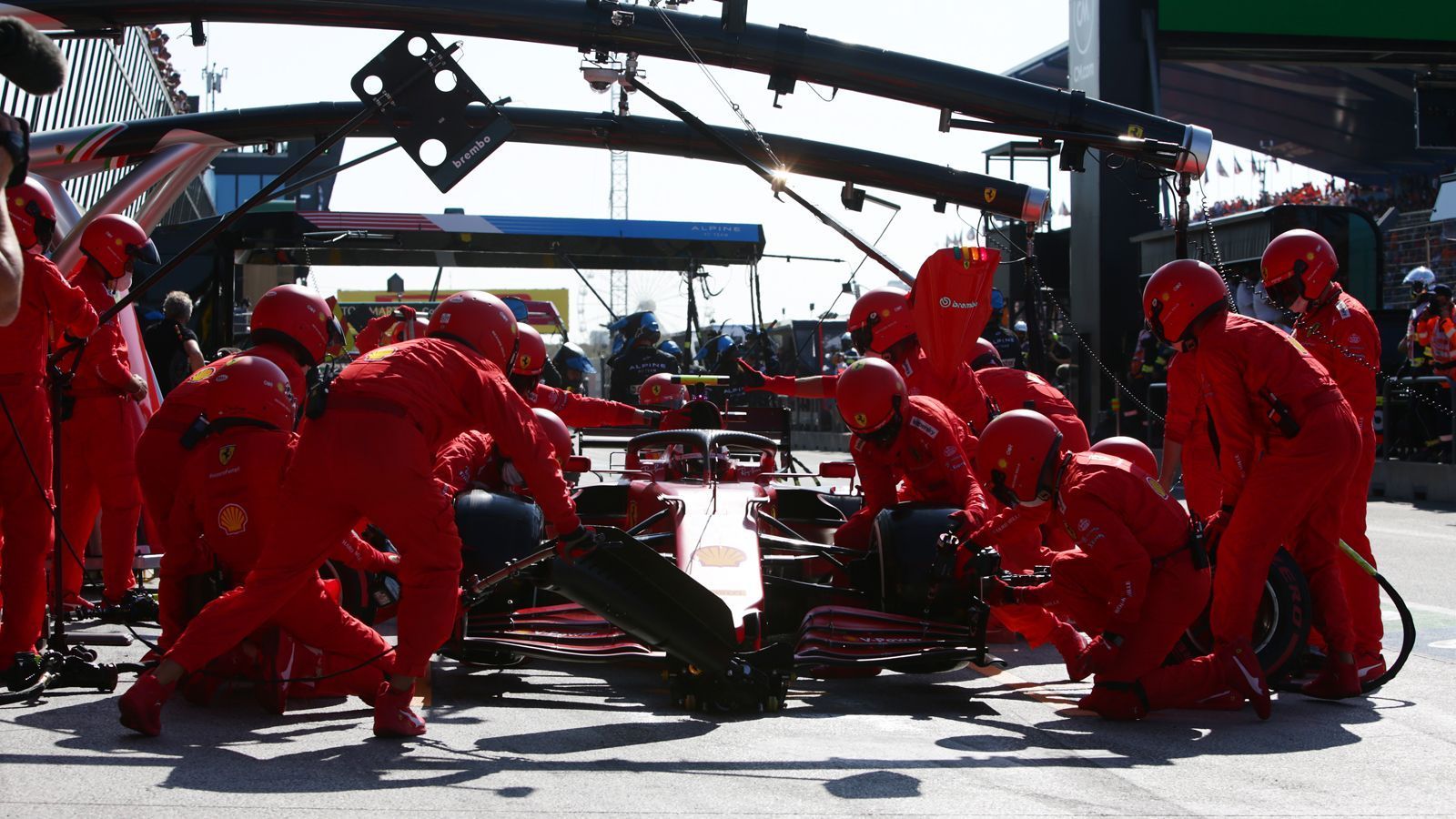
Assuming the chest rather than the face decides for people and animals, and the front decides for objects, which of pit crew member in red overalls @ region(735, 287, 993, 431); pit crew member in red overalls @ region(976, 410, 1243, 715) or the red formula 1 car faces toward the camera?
the red formula 1 car

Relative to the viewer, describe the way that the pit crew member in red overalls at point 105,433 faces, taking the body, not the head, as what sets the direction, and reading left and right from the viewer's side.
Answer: facing to the right of the viewer

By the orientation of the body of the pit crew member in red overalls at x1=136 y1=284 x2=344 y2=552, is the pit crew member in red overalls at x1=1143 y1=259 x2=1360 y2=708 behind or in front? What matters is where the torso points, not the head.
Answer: in front

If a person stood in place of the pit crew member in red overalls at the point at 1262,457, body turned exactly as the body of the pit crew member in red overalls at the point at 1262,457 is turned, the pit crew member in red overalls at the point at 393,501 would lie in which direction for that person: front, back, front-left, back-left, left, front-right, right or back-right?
front-left

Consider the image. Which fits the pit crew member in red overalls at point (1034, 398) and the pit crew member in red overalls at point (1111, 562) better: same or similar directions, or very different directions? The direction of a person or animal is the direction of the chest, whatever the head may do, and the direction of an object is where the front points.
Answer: same or similar directions

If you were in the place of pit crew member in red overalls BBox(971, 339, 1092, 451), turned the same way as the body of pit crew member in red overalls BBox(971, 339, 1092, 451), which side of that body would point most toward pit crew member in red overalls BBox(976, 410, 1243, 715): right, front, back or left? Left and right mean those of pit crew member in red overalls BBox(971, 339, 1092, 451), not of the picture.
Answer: left

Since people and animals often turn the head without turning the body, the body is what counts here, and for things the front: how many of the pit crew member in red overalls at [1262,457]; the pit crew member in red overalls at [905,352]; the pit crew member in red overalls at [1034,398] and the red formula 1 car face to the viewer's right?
0

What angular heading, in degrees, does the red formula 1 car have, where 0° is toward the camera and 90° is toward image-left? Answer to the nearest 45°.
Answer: approximately 0°

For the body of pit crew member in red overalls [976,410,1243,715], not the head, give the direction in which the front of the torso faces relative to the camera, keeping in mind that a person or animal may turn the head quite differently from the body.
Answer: to the viewer's left

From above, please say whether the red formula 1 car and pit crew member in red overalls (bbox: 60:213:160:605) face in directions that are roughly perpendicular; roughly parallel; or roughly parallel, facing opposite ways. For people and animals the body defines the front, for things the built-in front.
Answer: roughly perpendicular

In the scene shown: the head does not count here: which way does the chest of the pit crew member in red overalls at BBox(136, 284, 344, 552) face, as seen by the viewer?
to the viewer's right

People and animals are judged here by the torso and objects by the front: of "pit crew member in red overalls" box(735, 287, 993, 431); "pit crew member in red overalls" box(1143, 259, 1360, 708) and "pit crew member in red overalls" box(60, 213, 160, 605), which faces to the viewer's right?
"pit crew member in red overalls" box(60, 213, 160, 605)

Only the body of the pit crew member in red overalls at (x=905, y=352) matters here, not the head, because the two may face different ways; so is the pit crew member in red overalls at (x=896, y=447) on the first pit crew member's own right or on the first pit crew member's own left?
on the first pit crew member's own left

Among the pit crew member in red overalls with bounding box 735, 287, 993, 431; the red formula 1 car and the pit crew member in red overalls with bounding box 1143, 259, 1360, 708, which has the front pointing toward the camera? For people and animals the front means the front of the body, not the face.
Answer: the red formula 1 car

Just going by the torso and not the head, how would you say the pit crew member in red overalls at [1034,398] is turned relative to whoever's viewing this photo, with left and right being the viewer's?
facing to the left of the viewer
